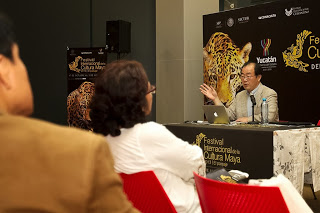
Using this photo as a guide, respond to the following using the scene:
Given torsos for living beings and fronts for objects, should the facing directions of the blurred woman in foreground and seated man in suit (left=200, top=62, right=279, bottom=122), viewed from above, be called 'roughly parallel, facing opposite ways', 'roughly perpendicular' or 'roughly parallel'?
roughly parallel, facing opposite ways

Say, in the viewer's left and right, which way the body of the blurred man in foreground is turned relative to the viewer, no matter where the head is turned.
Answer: facing away from the viewer and to the right of the viewer

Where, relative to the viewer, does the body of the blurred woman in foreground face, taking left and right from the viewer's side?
facing away from the viewer and to the right of the viewer

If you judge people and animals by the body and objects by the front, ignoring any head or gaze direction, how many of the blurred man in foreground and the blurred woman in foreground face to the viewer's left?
0

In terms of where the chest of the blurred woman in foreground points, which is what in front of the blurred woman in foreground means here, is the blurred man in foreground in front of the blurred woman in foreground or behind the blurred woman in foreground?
behind

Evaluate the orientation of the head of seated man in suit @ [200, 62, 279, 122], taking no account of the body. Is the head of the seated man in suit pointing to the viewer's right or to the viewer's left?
to the viewer's left

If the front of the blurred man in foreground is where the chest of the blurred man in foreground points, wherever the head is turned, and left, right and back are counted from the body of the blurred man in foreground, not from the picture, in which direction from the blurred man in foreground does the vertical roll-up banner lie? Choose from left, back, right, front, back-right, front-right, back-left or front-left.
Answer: front-left

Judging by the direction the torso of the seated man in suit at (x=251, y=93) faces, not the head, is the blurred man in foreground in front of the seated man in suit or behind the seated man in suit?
in front

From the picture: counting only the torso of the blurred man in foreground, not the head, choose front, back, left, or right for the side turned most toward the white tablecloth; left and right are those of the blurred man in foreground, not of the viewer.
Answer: front

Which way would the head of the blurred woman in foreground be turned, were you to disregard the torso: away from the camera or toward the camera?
away from the camera

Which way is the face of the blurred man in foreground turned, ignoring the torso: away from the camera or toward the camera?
away from the camera

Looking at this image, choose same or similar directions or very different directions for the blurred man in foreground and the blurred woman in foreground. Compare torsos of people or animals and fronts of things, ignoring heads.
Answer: same or similar directions
